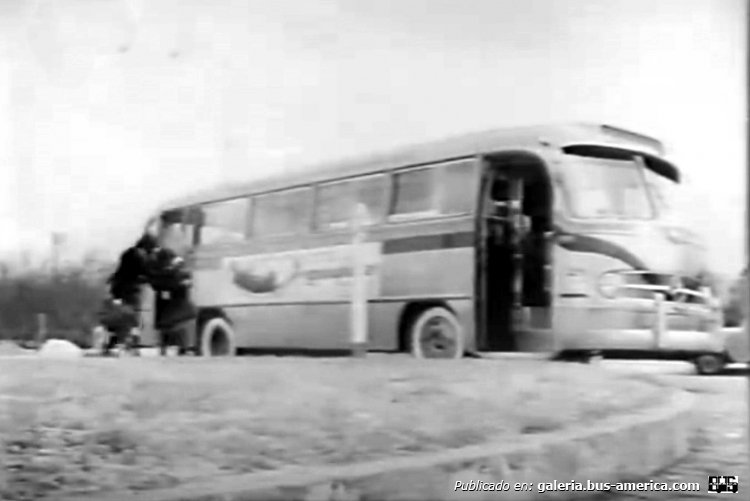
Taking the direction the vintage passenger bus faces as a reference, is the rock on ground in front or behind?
behind

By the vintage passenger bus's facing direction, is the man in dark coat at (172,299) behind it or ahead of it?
behind

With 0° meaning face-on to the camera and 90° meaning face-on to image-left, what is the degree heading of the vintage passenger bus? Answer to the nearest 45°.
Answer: approximately 315°

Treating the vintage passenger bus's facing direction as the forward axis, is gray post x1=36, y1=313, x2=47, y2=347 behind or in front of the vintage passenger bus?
behind

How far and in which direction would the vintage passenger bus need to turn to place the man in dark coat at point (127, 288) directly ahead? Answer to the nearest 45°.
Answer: approximately 135° to its right
